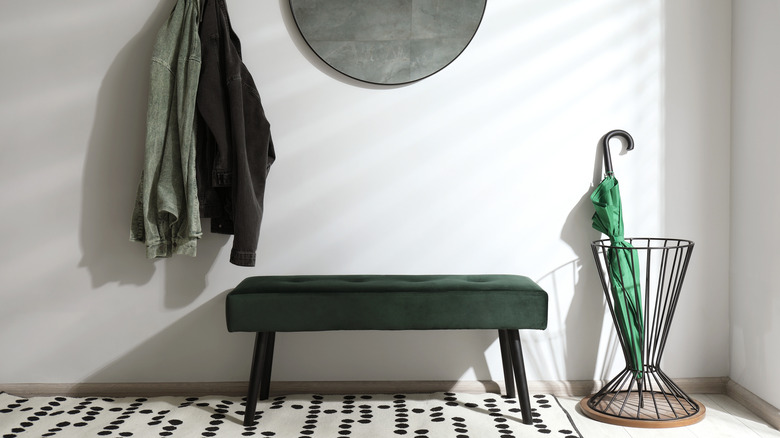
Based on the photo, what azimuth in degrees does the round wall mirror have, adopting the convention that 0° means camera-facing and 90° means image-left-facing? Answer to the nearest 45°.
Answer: approximately 0°

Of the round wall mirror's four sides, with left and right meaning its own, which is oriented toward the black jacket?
right

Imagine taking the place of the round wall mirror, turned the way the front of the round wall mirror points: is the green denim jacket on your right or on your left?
on your right
